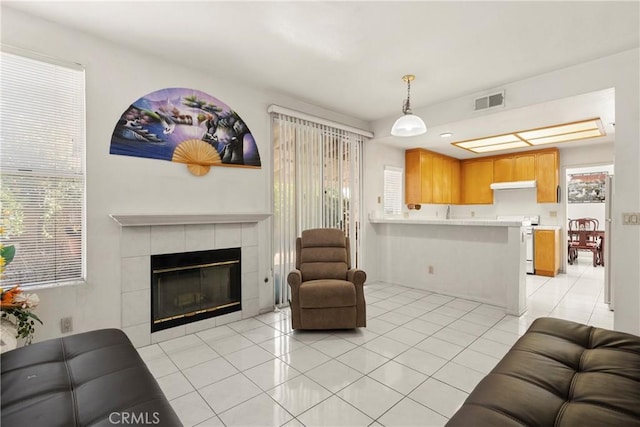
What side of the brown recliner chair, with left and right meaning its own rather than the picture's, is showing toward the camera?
front

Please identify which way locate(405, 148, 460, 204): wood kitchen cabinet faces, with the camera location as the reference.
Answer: facing the viewer and to the right of the viewer

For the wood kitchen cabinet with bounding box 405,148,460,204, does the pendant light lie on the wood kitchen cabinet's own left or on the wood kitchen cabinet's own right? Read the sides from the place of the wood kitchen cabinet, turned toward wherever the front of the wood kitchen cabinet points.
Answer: on the wood kitchen cabinet's own right

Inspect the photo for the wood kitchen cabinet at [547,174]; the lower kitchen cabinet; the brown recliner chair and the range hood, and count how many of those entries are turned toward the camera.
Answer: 4

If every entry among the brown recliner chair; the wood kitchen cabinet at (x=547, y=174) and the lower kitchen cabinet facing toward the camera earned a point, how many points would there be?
3

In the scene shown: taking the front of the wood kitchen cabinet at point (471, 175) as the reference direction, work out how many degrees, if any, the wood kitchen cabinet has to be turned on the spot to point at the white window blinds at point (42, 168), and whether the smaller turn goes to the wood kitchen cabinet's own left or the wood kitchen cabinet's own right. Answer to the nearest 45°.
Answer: approximately 45° to the wood kitchen cabinet's own right

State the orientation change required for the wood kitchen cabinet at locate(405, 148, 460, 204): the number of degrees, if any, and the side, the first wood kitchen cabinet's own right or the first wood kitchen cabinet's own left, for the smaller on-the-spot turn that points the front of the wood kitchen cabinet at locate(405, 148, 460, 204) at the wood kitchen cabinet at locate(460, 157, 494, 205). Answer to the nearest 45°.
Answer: approximately 90° to the first wood kitchen cabinet's own left

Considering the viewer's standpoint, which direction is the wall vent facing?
facing the viewer and to the left of the viewer

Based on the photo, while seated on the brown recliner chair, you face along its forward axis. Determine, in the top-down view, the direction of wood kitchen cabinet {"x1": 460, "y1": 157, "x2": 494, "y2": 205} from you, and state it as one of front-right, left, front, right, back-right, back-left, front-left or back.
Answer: back-left

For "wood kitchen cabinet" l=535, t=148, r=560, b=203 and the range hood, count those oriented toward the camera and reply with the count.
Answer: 2

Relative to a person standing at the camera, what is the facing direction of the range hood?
facing the viewer

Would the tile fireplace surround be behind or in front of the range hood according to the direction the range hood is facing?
in front
